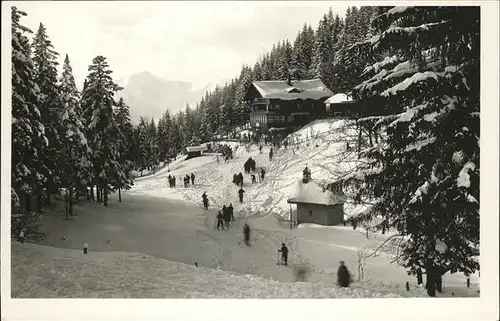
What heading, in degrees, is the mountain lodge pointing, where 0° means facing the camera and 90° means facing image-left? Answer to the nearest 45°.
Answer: approximately 45°

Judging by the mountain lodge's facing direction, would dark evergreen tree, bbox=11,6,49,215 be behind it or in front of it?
in front

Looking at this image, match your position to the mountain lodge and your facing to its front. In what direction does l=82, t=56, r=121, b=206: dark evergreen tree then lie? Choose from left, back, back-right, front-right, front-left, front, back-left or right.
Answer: front-right
